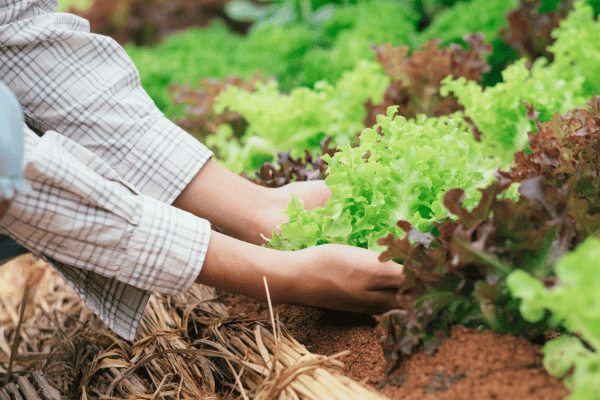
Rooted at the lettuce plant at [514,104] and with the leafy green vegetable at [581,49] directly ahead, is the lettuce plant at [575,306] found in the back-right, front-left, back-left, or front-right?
back-right

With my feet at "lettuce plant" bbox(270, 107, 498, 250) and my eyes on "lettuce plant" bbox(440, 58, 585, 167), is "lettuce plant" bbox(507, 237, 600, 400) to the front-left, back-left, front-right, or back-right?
back-right

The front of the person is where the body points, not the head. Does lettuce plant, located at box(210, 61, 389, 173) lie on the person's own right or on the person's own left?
on the person's own left

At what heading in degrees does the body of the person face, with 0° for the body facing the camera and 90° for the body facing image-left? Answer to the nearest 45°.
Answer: approximately 270°

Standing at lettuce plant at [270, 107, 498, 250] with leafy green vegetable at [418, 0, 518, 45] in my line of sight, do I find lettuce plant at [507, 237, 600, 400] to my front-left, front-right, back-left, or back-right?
back-right
